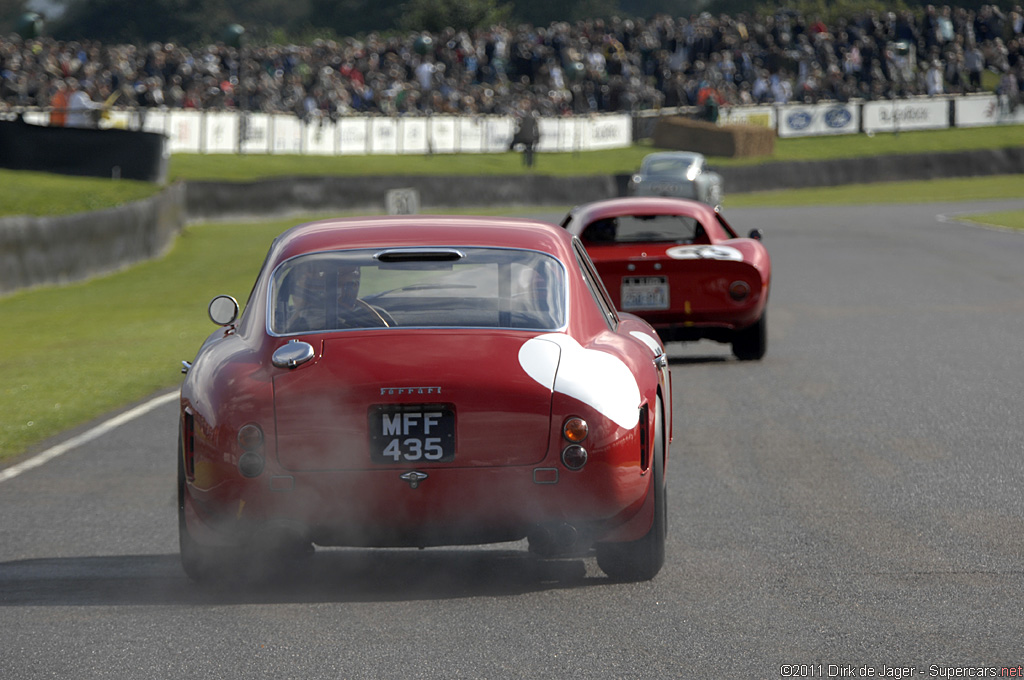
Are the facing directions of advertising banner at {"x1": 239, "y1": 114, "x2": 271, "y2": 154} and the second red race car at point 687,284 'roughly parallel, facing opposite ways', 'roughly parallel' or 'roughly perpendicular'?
roughly parallel, facing opposite ways

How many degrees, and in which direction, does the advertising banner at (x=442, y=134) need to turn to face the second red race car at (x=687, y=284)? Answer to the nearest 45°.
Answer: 0° — it already faces it

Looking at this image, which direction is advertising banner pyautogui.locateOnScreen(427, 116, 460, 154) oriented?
toward the camera

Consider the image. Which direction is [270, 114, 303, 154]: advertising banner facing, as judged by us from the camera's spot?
facing the viewer

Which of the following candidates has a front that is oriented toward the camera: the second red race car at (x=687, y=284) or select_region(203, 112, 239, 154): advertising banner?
the advertising banner

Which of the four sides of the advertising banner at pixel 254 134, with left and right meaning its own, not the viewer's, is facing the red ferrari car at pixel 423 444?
front

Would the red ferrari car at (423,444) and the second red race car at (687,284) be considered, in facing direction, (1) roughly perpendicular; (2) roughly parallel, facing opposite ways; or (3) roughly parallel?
roughly parallel

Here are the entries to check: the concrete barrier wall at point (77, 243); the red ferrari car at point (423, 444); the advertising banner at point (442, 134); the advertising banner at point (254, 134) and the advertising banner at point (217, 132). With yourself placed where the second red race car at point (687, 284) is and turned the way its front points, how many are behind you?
1

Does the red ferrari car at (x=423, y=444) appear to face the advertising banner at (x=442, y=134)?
yes

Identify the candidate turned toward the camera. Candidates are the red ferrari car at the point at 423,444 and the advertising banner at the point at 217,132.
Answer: the advertising banner

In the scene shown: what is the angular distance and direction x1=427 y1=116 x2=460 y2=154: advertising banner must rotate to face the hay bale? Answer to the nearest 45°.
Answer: approximately 90° to its left

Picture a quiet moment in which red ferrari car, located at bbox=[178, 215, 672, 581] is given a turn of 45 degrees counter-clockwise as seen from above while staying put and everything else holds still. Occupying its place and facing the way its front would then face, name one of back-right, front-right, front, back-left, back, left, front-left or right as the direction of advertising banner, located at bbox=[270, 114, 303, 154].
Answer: front-right

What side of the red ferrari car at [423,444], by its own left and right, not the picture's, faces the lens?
back

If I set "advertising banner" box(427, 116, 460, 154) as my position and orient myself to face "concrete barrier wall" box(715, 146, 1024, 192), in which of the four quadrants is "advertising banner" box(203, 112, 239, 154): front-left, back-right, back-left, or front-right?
back-right

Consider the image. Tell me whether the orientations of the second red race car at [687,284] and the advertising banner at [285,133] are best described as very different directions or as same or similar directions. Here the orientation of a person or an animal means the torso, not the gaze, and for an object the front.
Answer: very different directions

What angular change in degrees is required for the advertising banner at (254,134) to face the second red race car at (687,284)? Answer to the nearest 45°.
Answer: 0° — it already faces it

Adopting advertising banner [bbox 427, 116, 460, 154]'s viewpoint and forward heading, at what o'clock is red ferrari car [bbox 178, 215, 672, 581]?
The red ferrari car is roughly at 12 o'clock from the advertising banner.

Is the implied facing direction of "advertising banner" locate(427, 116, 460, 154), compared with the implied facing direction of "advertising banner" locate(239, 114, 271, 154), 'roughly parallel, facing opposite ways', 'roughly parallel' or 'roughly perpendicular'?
roughly parallel

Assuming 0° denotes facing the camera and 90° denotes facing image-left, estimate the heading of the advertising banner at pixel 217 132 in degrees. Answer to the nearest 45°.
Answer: approximately 0°

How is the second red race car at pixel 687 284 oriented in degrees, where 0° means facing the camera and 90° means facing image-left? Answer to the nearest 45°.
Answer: approximately 180°
